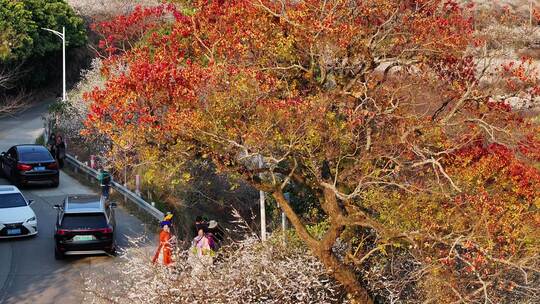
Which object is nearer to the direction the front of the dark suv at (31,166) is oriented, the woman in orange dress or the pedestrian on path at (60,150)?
the pedestrian on path

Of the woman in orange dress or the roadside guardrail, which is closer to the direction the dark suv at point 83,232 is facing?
the roadside guardrail

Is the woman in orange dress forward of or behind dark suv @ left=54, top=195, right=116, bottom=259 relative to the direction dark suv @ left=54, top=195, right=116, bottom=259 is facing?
behind

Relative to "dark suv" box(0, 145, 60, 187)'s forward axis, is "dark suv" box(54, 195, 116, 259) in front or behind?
behind

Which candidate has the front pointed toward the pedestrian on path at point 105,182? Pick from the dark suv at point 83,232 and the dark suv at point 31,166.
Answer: the dark suv at point 83,232

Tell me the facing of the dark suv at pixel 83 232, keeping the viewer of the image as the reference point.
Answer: facing away from the viewer

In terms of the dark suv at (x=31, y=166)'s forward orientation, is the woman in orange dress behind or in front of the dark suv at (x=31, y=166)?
behind

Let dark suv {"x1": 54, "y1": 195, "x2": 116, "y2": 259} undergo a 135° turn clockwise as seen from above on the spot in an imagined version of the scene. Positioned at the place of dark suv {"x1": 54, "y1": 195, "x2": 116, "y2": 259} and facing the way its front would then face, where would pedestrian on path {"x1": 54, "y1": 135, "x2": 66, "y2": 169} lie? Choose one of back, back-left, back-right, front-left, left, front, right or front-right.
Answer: back-left

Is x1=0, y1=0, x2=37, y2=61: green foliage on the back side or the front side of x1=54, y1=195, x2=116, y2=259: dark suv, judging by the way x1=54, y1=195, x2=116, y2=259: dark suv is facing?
on the front side

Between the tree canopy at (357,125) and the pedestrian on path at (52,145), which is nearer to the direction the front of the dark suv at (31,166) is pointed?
the pedestrian on path

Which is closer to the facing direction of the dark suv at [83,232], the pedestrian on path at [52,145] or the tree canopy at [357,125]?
the pedestrian on path

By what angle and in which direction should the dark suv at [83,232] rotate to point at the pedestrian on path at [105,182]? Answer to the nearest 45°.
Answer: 0° — it already faces them

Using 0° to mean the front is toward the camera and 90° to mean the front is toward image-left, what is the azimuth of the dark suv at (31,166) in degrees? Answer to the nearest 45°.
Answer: approximately 135°

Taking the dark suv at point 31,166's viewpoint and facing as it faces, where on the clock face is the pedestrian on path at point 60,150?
The pedestrian on path is roughly at 2 o'clock from the dark suv.

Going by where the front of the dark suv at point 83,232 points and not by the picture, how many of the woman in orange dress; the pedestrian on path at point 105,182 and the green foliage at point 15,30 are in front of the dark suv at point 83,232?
2

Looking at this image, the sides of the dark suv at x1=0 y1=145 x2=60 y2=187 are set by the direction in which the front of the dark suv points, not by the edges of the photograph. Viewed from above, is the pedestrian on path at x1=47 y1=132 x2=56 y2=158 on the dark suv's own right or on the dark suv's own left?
on the dark suv's own right

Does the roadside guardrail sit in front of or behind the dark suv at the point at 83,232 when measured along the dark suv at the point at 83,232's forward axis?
in front

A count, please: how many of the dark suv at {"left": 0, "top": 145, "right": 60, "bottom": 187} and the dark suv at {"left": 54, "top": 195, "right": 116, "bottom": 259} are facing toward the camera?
0

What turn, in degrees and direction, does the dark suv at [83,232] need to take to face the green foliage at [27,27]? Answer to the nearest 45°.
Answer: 0° — it already faces it
